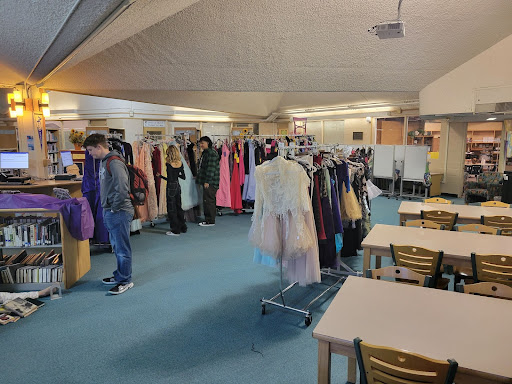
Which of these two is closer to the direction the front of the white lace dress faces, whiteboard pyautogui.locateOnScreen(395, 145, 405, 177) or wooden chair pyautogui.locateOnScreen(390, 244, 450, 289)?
the wooden chair

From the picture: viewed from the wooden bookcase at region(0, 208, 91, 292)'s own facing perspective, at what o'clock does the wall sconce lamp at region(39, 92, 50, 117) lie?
The wall sconce lamp is roughly at 6 o'clock from the wooden bookcase.

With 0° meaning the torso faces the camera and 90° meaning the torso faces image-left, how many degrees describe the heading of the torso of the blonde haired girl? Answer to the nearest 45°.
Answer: approximately 135°

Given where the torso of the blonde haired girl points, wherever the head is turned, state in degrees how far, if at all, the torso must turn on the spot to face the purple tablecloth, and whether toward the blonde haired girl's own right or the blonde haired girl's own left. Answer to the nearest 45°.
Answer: approximately 90° to the blonde haired girl's own left

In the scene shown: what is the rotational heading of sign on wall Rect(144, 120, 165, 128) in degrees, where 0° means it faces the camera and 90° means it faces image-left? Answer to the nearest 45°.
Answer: approximately 0°

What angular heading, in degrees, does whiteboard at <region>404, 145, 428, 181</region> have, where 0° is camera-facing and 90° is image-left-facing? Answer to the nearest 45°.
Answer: approximately 0°

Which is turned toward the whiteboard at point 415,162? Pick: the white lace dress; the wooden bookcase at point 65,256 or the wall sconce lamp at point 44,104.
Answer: the wall sconce lamp

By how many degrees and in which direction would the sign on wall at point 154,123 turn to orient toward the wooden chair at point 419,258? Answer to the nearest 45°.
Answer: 0° — it already faces it
